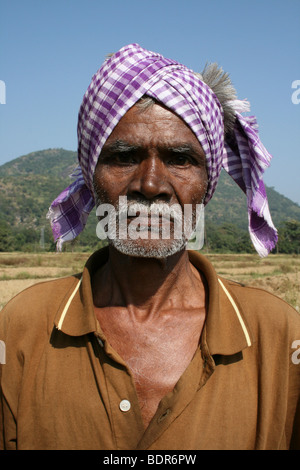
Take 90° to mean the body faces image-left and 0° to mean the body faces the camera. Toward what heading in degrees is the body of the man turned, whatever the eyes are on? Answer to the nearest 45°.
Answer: approximately 0°
